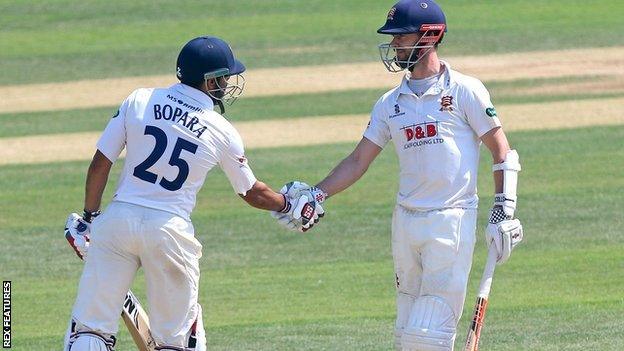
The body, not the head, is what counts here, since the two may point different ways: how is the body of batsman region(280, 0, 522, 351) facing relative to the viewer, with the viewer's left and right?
facing the viewer and to the left of the viewer

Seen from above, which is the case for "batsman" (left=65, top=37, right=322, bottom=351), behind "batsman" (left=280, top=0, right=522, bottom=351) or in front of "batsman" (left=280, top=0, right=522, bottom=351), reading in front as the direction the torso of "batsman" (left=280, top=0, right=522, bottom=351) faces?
in front

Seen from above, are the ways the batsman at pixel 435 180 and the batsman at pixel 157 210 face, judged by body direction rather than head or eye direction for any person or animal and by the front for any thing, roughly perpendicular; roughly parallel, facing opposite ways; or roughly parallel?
roughly parallel, facing opposite ways

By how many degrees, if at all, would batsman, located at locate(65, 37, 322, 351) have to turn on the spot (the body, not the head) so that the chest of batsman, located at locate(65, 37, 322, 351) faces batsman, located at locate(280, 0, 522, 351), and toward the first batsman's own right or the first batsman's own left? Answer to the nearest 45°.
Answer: approximately 45° to the first batsman's own right

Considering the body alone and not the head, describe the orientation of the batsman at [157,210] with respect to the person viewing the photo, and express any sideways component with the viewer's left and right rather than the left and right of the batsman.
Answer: facing away from the viewer and to the right of the viewer
